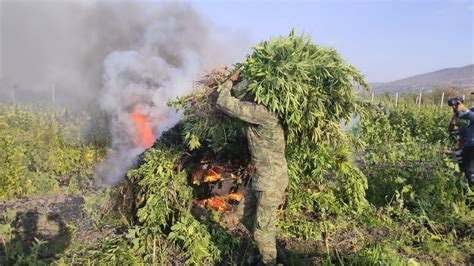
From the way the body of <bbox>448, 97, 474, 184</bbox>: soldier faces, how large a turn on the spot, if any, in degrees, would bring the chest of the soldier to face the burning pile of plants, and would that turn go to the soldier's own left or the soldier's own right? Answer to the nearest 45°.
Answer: approximately 45° to the soldier's own left

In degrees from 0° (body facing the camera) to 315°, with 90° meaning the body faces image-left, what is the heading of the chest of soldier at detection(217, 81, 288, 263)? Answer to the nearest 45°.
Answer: approximately 90°

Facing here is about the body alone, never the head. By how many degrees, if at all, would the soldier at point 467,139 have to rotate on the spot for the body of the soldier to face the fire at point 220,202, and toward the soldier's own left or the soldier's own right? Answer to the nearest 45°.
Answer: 0° — they already face it

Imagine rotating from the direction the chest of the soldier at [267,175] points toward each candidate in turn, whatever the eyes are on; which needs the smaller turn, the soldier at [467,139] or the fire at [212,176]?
the fire

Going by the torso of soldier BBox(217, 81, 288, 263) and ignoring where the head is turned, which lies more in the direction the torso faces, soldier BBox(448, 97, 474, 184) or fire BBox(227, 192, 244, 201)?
the fire

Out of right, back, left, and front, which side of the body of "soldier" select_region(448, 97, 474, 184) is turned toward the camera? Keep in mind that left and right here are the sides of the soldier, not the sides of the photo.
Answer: left

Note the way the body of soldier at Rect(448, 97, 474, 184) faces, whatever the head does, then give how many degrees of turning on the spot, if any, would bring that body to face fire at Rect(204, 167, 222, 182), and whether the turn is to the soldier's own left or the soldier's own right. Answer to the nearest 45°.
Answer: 0° — they already face it
